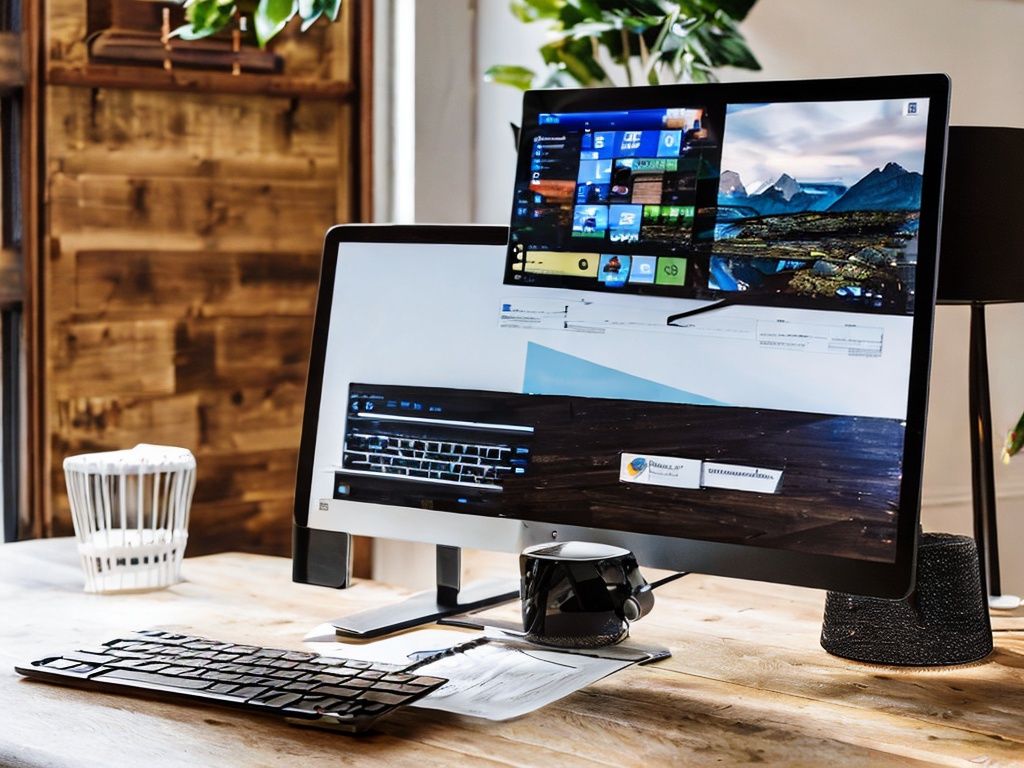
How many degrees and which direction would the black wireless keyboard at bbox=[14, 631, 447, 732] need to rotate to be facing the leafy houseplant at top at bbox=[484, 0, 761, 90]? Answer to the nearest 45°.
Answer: approximately 180°

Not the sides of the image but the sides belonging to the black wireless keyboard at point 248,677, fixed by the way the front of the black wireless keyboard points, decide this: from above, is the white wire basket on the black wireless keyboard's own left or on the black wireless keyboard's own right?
on the black wireless keyboard's own right

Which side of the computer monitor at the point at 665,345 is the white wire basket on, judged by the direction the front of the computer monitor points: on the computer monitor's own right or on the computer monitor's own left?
on the computer monitor's own right

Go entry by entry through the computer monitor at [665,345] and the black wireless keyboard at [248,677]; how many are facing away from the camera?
0

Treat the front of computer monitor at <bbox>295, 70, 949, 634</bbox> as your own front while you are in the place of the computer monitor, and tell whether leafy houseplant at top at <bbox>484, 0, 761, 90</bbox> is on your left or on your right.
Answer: on your right

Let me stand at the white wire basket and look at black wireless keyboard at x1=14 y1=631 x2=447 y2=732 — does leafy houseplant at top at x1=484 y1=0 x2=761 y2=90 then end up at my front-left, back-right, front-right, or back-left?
back-left

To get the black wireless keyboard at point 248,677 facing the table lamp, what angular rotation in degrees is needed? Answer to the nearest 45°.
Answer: approximately 135° to its left

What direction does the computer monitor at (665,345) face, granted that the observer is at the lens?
facing the viewer and to the left of the viewer
